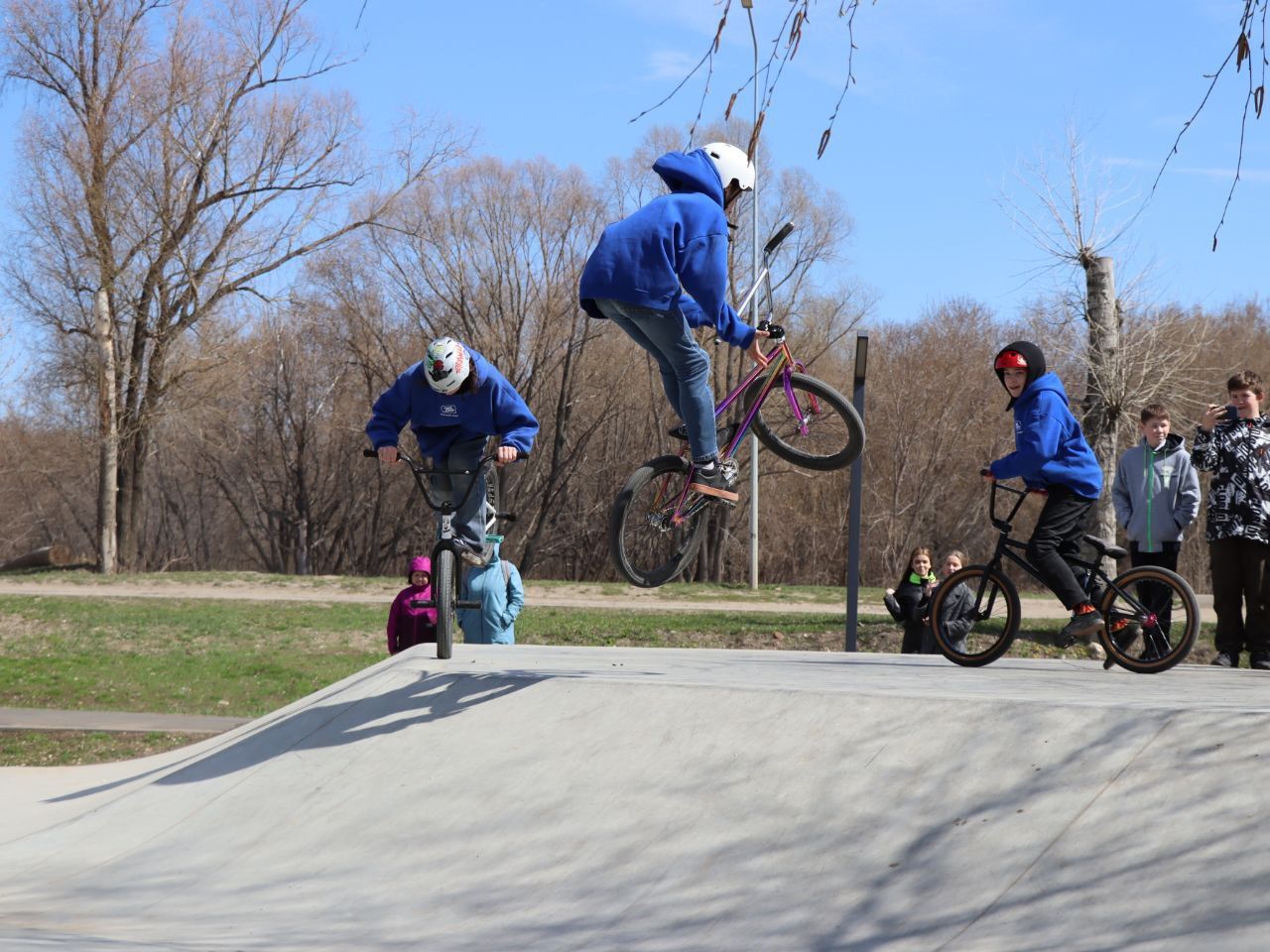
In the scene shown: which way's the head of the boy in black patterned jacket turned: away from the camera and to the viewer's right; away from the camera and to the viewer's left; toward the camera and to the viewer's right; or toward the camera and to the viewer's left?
toward the camera and to the viewer's left

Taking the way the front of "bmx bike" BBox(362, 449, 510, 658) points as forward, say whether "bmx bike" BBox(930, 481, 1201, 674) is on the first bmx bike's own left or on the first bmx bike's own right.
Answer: on the first bmx bike's own left

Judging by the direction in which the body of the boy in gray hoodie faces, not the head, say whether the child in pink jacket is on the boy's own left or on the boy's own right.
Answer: on the boy's own right

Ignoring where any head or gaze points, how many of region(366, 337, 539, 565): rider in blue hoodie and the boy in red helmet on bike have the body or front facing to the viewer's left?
1

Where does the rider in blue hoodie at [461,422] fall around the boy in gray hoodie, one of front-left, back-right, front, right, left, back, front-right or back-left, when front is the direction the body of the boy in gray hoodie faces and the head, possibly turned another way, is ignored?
front-right

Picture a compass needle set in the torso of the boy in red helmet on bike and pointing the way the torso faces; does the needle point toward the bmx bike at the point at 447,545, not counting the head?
yes

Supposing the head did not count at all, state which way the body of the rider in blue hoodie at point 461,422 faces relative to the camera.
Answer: toward the camera

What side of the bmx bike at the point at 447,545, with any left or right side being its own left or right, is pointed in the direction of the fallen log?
back

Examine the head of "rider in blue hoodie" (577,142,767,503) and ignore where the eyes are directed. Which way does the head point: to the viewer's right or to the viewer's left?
to the viewer's right

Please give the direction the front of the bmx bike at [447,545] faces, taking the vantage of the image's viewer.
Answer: facing the viewer

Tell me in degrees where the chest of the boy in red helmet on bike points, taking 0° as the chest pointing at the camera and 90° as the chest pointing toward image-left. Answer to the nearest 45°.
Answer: approximately 90°
